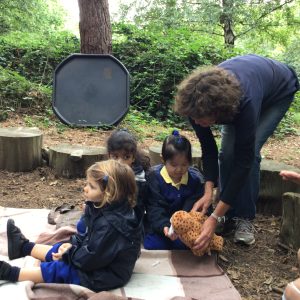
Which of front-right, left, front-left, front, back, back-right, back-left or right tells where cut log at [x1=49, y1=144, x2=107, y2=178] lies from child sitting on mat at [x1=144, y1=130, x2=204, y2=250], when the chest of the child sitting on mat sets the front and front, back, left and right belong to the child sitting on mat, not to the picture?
back-right

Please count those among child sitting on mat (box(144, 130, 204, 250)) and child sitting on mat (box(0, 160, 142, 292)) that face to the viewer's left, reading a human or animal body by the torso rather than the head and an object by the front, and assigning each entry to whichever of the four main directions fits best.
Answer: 1

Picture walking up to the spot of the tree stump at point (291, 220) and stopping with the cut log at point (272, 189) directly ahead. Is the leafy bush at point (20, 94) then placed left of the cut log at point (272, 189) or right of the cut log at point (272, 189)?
left

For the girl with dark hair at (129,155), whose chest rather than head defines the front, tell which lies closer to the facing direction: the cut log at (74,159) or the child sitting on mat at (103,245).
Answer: the child sitting on mat

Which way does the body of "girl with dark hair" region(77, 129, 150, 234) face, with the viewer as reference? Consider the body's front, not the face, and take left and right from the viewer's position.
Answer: facing the viewer and to the left of the viewer

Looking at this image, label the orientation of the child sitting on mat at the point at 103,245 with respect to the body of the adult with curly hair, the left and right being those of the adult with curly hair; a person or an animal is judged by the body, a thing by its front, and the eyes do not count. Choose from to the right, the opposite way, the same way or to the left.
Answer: the same way

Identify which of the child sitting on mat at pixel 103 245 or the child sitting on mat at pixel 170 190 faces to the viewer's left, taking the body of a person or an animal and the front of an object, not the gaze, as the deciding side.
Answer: the child sitting on mat at pixel 103 245

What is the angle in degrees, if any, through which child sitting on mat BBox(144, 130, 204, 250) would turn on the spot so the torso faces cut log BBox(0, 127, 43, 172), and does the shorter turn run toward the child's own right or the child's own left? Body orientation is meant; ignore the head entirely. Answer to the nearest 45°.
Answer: approximately 135° to the child's own right

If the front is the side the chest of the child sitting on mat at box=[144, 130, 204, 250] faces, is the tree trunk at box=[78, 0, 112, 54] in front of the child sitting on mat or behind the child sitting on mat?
behind

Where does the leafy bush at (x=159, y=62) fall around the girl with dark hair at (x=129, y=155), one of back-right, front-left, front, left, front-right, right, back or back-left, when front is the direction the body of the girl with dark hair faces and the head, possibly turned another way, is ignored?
back-right

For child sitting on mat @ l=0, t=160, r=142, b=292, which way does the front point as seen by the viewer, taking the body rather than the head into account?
to the viewer's left

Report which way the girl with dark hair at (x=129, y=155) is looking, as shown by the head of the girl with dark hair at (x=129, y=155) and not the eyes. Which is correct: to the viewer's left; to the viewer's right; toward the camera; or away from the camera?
toward the camera
